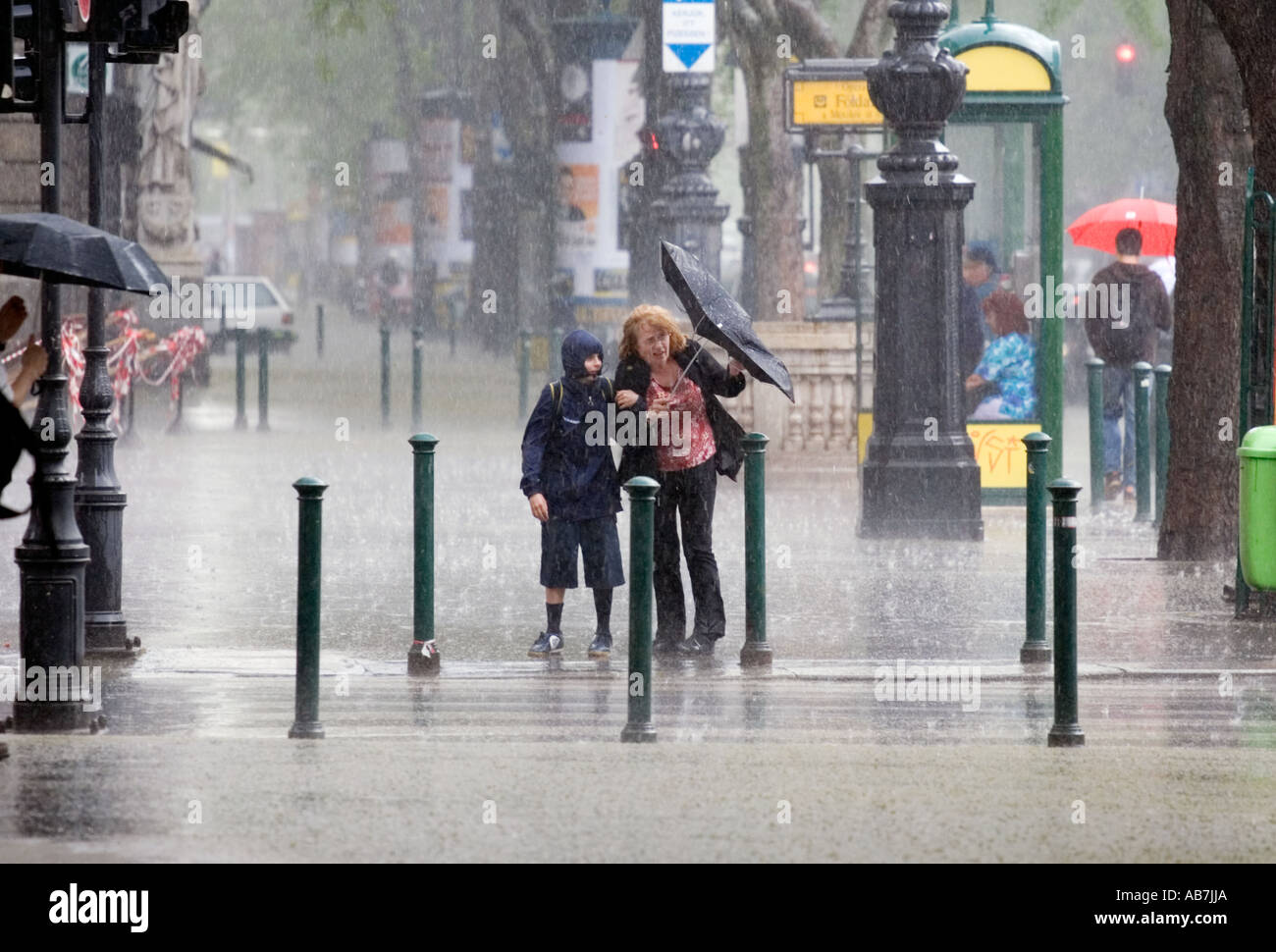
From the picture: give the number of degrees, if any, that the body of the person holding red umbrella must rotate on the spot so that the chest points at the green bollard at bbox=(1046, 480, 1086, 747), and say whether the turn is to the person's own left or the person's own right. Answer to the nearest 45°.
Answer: approximately 180°

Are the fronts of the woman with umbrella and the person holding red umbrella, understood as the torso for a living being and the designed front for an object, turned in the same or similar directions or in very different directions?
very different directions

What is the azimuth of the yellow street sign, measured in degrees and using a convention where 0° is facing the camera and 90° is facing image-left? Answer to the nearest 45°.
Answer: approximately 0°

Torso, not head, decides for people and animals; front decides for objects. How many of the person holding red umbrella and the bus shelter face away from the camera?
1

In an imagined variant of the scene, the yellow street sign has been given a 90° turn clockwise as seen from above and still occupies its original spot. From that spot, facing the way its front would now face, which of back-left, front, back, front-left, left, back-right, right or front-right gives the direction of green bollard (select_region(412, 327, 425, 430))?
front-right
